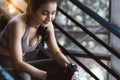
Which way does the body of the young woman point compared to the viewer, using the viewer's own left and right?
facing the viewer and to the right of the viewer

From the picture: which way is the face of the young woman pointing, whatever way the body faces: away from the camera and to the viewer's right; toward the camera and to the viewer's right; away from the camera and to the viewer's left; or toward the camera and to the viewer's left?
toward the camera and to the viewer's right
